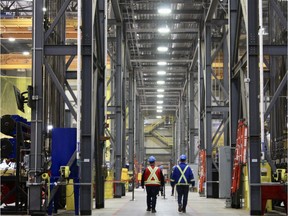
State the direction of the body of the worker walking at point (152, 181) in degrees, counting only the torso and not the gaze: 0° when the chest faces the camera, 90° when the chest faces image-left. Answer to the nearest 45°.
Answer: approximately 180°

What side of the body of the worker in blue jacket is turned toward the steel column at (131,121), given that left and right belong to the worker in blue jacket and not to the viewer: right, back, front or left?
front

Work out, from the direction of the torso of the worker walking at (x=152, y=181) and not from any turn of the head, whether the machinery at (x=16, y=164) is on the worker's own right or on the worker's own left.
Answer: on the worker's own left

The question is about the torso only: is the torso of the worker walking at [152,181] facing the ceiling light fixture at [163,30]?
yes

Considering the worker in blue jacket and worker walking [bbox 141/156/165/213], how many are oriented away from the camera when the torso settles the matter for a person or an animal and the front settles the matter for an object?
2

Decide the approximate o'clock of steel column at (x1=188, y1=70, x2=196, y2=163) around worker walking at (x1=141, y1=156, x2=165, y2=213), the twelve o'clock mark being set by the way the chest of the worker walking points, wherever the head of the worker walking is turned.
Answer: The steel column is roughly at 12 o'clock from the worker walking.

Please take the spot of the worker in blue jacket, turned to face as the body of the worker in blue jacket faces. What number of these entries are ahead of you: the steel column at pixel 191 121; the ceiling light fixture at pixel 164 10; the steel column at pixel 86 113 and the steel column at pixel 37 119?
2

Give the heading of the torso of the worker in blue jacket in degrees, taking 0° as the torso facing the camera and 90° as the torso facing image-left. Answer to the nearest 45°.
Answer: approximately 180°
